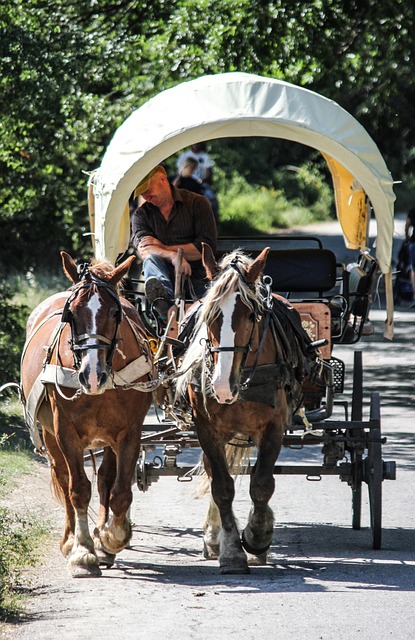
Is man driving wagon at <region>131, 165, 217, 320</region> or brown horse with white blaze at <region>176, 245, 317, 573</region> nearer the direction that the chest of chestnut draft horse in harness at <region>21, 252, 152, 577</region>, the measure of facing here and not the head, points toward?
the brown horse with white blaze

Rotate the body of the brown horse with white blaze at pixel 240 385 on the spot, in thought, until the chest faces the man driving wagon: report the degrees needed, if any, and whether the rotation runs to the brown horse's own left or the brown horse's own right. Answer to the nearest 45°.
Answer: approximately 180°

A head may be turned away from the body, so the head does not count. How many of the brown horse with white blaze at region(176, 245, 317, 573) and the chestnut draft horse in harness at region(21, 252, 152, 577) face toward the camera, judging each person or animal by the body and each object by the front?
2

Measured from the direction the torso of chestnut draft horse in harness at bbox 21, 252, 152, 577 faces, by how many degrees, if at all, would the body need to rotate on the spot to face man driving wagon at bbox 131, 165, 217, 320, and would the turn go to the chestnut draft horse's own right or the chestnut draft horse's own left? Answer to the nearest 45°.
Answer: approximately 180°

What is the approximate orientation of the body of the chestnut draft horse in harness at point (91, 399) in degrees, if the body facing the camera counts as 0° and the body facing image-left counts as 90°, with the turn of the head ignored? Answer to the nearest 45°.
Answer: approximately 0°

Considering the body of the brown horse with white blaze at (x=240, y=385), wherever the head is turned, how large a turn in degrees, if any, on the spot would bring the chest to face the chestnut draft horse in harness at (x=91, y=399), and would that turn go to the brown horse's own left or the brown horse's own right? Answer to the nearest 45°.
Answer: approximately 90° to the brown horse's own right

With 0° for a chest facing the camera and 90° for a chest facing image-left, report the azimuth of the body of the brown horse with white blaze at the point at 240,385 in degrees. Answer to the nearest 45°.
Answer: approximately 0°

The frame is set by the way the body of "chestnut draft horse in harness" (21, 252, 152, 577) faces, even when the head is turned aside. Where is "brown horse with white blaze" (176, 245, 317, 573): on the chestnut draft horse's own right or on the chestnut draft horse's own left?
on the chestnut draft horse's own left
